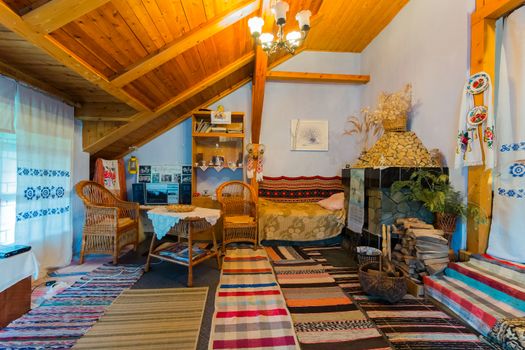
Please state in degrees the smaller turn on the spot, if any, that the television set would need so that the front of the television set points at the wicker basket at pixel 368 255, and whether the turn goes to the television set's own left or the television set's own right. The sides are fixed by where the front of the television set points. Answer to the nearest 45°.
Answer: approximately 45° to the television set's own left

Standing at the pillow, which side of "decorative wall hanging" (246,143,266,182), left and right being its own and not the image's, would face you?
left

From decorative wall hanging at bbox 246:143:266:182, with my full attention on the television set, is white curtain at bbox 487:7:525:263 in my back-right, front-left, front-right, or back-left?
back-left

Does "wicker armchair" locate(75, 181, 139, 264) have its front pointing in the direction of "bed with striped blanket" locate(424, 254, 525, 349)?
yes
